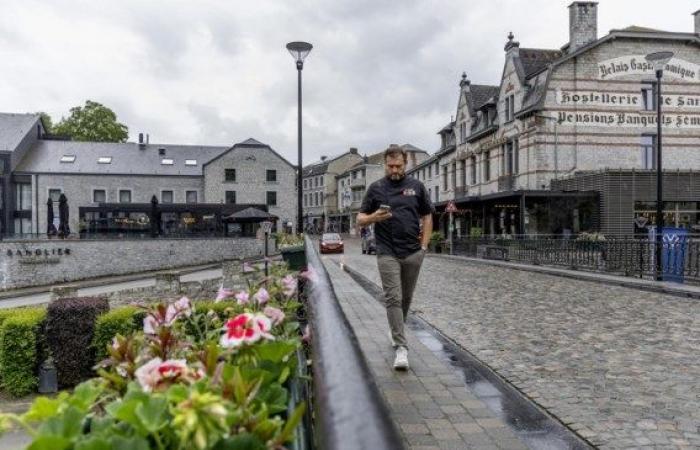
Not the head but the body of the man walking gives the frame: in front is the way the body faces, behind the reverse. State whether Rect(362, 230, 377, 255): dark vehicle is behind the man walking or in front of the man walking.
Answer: behind

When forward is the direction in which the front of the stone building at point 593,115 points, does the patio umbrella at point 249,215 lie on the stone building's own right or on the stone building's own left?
on the stone building's own right

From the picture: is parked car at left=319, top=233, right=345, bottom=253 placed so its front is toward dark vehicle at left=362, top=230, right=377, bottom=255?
no

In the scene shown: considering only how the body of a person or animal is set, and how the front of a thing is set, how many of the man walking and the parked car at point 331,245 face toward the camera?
2

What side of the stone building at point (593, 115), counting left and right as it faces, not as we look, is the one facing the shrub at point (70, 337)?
front

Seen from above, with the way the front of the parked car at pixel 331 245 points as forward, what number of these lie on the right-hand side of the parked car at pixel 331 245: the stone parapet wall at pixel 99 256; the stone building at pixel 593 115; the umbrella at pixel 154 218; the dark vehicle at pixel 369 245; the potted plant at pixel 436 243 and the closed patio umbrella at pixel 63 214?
3

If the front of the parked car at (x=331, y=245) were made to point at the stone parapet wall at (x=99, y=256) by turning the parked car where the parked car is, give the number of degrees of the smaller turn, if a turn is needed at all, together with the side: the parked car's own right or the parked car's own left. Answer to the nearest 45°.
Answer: approximately 90° to the parked car's own right

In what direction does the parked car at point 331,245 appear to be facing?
toward the camera

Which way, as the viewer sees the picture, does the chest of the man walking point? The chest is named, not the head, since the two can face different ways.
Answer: toward the camera

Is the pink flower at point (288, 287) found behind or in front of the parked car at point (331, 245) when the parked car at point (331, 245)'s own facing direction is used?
in front

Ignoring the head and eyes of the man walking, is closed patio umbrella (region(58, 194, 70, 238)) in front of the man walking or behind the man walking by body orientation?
behind

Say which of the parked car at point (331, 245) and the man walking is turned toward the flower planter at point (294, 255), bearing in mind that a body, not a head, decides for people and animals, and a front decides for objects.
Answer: the parked car

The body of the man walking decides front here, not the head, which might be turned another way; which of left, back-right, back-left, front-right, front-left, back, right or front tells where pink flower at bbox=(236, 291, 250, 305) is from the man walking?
front

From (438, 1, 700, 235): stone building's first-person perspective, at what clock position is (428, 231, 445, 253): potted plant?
The potted plant is roughly at 2 o'clock from the stone building.

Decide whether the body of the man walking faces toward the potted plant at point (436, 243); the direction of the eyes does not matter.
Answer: no

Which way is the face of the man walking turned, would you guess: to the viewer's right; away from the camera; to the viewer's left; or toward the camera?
toward the camera

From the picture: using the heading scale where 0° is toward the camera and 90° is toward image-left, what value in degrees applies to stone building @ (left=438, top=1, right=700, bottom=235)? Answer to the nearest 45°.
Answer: approximately 45°

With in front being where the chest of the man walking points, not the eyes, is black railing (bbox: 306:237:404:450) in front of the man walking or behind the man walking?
in front
